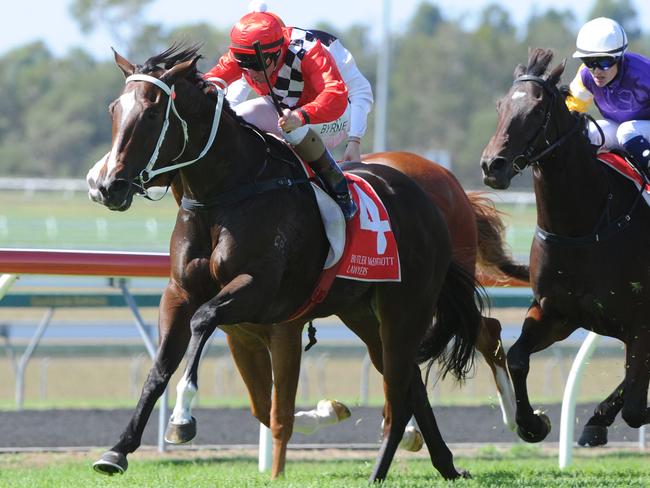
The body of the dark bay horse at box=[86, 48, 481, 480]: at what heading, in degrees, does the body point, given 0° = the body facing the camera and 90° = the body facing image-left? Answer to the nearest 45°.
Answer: approximately 45°

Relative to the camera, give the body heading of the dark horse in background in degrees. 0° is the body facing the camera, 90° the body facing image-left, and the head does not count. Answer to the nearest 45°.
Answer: approximately 45°

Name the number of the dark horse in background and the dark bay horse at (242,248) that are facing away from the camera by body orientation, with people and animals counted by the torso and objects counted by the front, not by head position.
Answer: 0

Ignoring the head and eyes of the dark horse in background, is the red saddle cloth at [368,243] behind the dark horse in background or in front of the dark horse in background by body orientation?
in front

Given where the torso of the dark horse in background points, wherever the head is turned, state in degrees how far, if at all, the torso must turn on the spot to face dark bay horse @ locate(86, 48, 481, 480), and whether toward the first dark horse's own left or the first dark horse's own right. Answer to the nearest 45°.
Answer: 0° — it already faces it

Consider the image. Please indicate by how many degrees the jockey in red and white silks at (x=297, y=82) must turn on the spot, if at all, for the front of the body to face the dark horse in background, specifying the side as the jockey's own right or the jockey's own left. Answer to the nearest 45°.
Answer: approximately 135° to the jockey's own left
